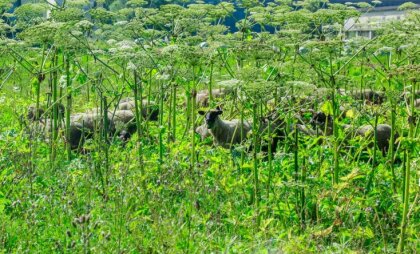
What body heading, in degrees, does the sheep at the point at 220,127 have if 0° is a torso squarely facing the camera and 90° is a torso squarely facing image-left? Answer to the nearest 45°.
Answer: approximately 45°
